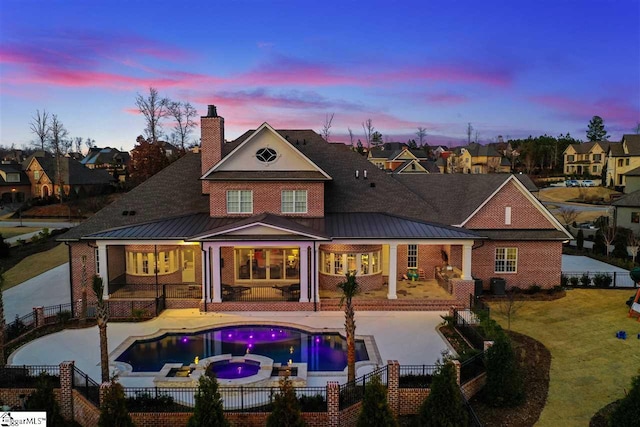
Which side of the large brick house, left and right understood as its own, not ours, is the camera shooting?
back

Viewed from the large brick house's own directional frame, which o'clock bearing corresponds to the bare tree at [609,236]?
The bare tree is roughly at 2 o'clock from the large brick house.

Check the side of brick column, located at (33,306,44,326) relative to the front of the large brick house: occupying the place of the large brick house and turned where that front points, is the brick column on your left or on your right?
on your left
